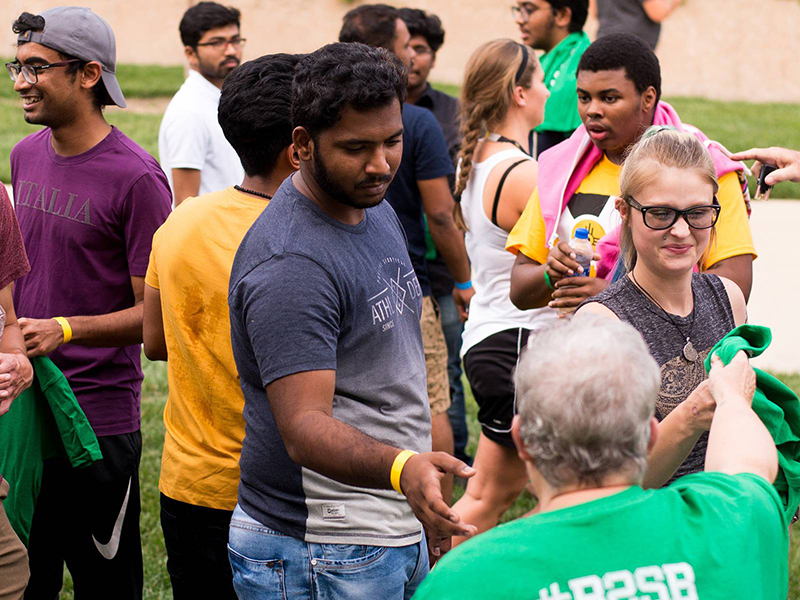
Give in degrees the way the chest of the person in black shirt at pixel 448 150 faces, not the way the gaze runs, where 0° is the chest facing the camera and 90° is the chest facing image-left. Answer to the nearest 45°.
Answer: approximately 45°

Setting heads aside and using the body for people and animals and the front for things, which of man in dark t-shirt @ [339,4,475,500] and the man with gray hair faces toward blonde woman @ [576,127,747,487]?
the man with gray hair

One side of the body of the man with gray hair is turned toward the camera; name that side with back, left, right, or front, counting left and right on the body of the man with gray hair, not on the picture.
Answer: back

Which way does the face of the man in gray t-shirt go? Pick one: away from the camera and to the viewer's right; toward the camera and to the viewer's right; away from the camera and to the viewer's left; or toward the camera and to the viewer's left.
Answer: toward the camera and to the viewer's right

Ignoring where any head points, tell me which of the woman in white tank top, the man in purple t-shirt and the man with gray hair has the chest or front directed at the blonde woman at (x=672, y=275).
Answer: the man with gray hair

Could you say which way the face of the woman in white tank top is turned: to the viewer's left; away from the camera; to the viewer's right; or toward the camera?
to the viewer's right

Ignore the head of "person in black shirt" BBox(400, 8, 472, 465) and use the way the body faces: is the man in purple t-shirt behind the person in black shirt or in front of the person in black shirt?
in front

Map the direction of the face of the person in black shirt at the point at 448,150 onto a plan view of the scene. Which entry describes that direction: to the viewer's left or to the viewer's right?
to the viewer's left

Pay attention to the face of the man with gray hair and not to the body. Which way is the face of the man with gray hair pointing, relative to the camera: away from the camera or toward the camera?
away from the camera

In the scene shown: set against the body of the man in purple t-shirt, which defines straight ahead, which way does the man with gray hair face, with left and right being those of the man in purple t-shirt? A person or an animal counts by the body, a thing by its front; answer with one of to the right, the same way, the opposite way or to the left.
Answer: the opposite way

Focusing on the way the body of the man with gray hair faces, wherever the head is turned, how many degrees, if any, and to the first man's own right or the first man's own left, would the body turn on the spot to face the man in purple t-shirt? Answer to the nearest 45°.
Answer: approximately 45° to the first man's own left

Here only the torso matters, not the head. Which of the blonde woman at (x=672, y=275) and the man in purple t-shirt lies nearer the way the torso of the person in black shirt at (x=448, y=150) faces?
the man in purple t-shirt

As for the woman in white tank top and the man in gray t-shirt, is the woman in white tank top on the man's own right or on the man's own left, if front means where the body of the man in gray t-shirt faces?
on the man's own left

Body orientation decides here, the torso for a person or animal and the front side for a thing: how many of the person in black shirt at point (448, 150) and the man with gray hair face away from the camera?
1
